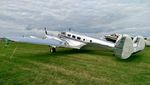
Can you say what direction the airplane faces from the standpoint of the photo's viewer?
facing away from the viewer and to the left of the viewer
